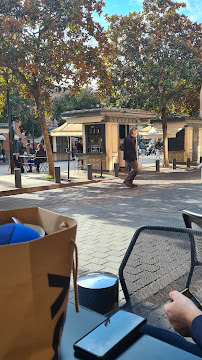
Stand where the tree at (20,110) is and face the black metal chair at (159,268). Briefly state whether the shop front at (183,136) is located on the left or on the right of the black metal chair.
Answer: left

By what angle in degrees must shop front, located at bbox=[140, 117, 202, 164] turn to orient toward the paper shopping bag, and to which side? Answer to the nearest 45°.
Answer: approximately 45° to its left

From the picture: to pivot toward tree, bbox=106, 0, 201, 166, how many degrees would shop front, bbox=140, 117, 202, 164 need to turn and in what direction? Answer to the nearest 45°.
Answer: approximately 45° to its left

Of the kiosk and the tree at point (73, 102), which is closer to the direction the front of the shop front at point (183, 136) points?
the kiosk

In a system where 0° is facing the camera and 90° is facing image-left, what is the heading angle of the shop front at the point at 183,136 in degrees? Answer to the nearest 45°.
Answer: approximately 45°

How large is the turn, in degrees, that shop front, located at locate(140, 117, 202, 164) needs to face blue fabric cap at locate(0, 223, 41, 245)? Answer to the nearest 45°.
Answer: approximately 45° to its left
